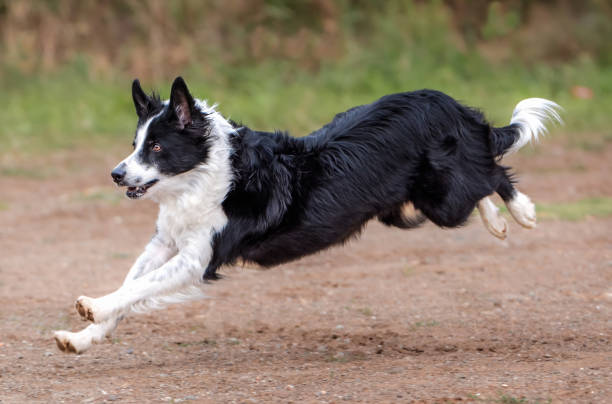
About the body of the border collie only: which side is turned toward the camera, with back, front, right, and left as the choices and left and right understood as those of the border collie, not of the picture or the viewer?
left
